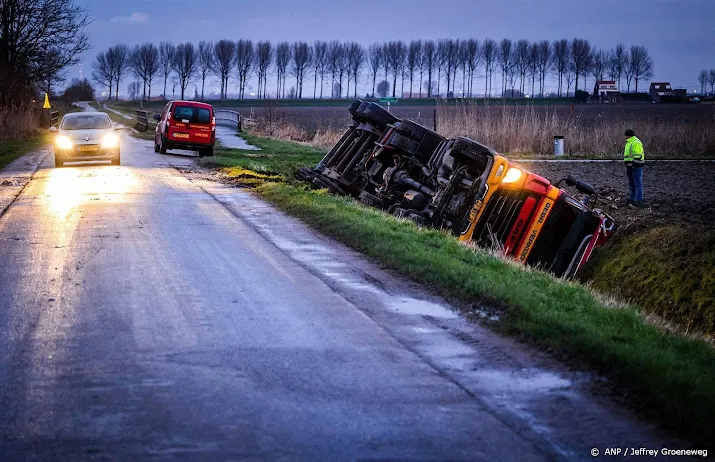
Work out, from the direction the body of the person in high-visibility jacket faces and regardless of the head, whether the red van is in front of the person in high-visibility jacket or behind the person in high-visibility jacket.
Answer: in front

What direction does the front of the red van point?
away from the camera

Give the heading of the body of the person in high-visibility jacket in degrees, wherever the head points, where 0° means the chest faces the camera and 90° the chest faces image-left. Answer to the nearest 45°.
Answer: approximately 90°

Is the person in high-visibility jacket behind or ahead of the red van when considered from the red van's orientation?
behind

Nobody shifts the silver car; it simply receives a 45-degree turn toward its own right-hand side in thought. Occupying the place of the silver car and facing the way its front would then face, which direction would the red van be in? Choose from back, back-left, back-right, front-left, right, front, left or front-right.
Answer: back

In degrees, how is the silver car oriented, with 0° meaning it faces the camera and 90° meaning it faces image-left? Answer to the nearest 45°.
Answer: approximately 0°
